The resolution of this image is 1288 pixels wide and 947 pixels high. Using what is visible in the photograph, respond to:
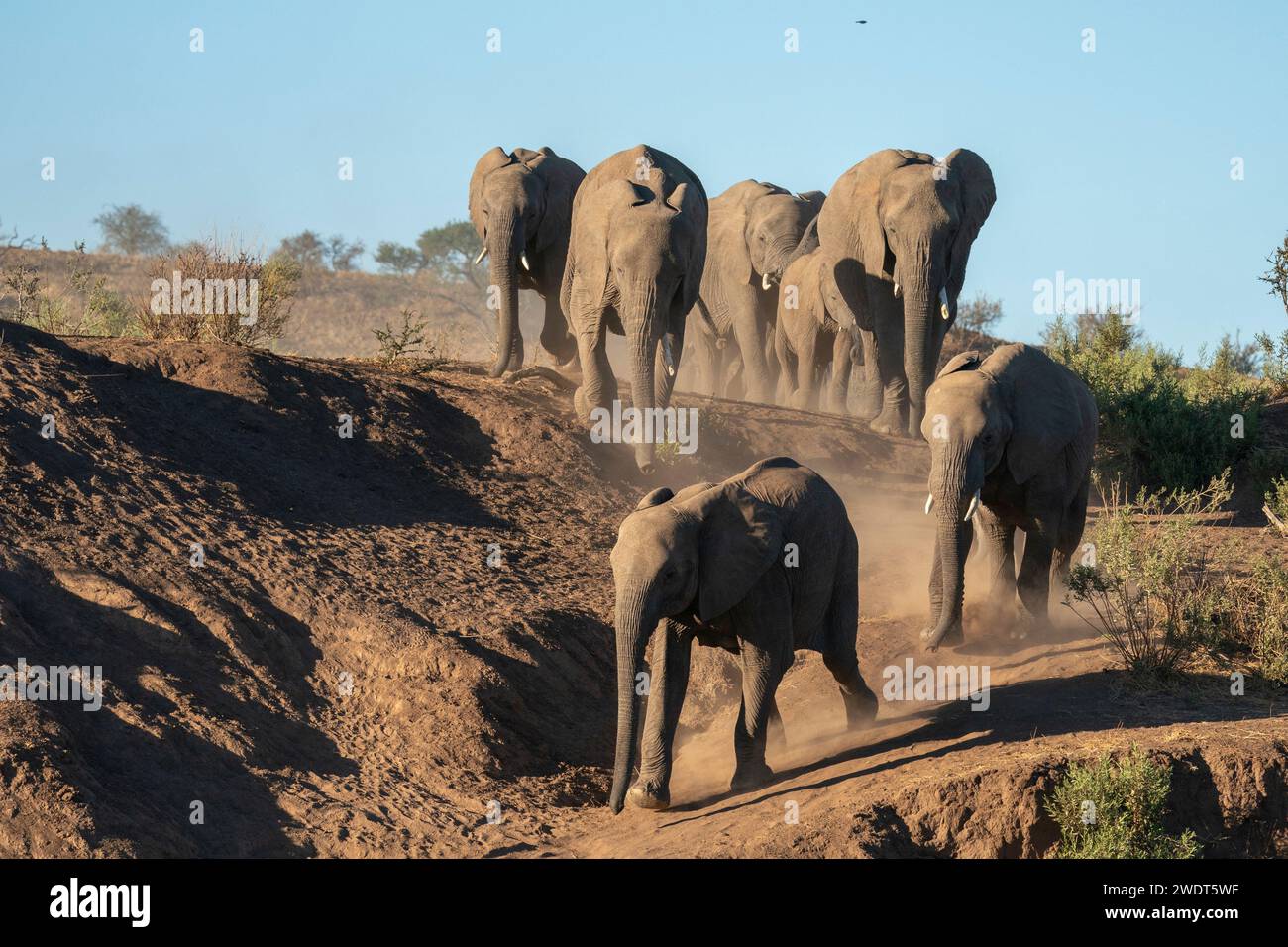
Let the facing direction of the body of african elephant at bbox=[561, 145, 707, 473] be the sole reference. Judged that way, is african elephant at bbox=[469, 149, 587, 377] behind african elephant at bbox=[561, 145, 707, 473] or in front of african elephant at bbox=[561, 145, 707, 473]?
behind

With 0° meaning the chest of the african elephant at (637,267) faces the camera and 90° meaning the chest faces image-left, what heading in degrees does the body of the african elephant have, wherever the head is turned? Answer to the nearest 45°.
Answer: approximately 0°

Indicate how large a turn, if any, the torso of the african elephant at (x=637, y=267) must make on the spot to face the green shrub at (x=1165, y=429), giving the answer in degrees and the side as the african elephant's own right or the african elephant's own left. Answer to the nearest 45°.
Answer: approximately 135° to the african elephant's own left

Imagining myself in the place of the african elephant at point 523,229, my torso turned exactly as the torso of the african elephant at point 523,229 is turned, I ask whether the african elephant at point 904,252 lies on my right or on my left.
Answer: on my left

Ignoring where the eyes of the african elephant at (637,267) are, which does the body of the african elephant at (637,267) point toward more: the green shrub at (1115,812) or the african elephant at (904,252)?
the green shrub
